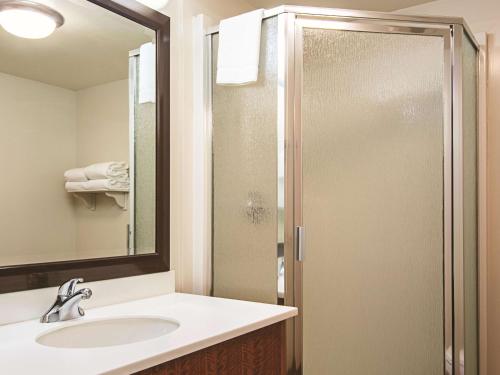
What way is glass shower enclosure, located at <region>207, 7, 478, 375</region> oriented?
toward the camera

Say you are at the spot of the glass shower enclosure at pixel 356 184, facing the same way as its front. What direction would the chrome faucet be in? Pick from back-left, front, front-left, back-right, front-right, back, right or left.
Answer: front-right

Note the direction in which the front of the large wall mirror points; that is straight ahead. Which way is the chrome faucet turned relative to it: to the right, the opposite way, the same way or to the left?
the same way

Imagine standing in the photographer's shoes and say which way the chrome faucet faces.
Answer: facing the viewer and to the right of the viewer

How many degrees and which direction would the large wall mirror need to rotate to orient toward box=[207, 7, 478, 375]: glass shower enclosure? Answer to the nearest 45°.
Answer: approximately 45° to its left

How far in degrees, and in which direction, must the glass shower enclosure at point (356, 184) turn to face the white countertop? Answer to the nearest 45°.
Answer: approximately 45° to its right

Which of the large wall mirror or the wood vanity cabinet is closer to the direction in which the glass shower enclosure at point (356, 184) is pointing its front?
the wood vanity cabinet

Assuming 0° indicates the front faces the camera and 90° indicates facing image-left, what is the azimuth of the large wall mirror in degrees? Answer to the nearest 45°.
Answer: approximately 315°

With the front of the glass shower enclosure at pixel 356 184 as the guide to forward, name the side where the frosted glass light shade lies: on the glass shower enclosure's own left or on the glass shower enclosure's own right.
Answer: on the glass shower enclosure's own right
